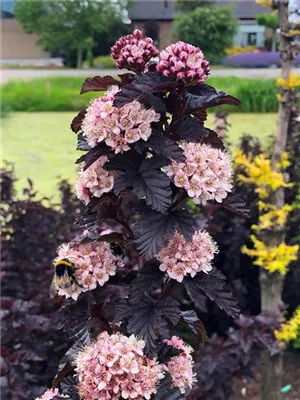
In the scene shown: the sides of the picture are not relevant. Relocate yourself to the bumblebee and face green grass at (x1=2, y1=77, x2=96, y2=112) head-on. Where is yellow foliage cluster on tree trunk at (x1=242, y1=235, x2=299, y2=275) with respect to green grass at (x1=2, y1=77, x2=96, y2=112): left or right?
right

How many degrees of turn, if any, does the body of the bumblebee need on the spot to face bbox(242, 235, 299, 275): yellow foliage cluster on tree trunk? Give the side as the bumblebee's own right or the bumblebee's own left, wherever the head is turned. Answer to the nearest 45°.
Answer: approximately 45° to the bumblebee's own right

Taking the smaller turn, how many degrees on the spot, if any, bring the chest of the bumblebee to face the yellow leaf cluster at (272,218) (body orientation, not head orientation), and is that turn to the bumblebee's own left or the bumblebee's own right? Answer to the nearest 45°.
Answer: approximately 45° to the bumblebee's own right

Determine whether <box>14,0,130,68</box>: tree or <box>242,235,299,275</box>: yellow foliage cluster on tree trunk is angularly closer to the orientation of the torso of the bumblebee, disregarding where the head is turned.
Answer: the tree

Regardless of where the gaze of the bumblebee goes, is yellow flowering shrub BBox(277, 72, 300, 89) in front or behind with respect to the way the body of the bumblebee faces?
in front

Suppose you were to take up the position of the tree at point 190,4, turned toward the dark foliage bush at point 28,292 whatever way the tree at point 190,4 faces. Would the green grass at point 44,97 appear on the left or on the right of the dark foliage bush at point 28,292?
right
